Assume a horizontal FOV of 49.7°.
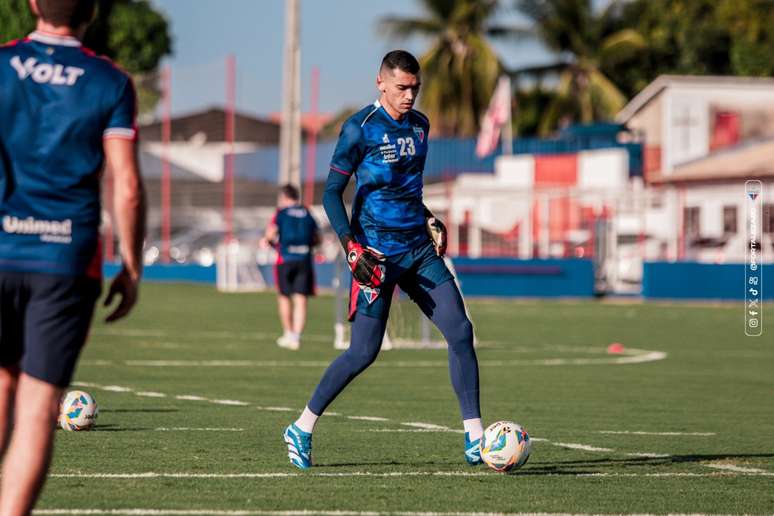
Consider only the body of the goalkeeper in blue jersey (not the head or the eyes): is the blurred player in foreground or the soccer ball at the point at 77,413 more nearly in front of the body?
the blurred player in foreground

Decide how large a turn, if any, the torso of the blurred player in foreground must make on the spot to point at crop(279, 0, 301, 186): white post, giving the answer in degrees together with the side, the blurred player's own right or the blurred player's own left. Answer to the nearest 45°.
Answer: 0° — they already face it

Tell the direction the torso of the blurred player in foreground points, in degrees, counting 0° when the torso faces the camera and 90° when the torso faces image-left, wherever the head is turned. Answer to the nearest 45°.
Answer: approximately 180°

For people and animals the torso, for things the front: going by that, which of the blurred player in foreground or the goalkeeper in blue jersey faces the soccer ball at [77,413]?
the blurred player in foreground

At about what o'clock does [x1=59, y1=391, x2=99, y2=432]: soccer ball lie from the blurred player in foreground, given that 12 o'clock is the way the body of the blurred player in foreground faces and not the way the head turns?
The soccer ball is roughly at 12 o'clock from the blurred player in foreground.

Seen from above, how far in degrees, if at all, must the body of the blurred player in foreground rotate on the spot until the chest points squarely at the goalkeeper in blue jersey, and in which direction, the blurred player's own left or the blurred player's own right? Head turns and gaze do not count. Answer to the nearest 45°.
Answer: approximately 45° to the blurred player's own right

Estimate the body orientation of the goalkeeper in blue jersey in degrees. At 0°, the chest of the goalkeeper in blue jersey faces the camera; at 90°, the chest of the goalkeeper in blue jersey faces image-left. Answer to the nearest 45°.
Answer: approximately 315°

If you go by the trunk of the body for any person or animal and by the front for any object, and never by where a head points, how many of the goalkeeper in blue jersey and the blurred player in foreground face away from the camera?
1

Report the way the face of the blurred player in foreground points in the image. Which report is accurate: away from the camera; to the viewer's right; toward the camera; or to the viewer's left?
away from the camera
